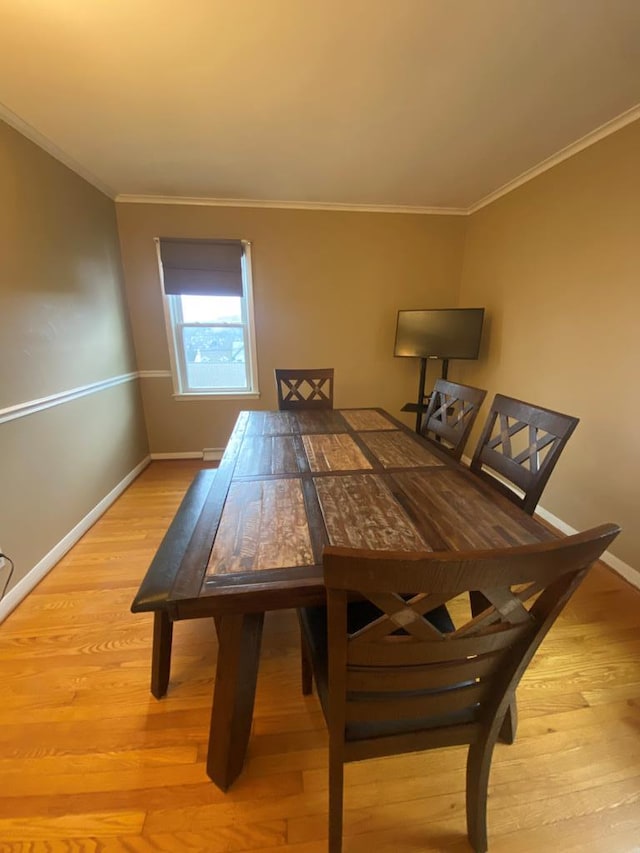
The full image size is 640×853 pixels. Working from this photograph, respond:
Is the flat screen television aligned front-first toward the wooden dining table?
yes

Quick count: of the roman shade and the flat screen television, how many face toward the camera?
2

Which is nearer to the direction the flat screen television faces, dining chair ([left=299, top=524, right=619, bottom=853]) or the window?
the dining chair

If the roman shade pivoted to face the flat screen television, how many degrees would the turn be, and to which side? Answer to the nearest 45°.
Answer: approximately 45° to its left

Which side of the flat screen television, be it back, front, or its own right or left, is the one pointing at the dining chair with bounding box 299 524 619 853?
front

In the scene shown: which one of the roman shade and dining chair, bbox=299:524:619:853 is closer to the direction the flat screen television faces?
the dining chair

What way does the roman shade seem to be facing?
toward the camera

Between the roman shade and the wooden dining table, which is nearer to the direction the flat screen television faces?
the wooden dining table

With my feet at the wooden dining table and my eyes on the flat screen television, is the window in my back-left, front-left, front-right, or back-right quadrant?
front-left

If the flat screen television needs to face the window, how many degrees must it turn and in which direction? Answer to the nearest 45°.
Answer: approximately 90° to its right

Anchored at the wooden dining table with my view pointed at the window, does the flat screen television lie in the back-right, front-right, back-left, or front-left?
front-right

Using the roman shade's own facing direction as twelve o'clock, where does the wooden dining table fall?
The wooden dining table is roughly at 12 o'clock from the roman shade.

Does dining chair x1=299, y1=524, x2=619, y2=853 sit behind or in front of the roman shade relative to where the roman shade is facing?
in front

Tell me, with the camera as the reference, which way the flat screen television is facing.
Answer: facing the viewer
